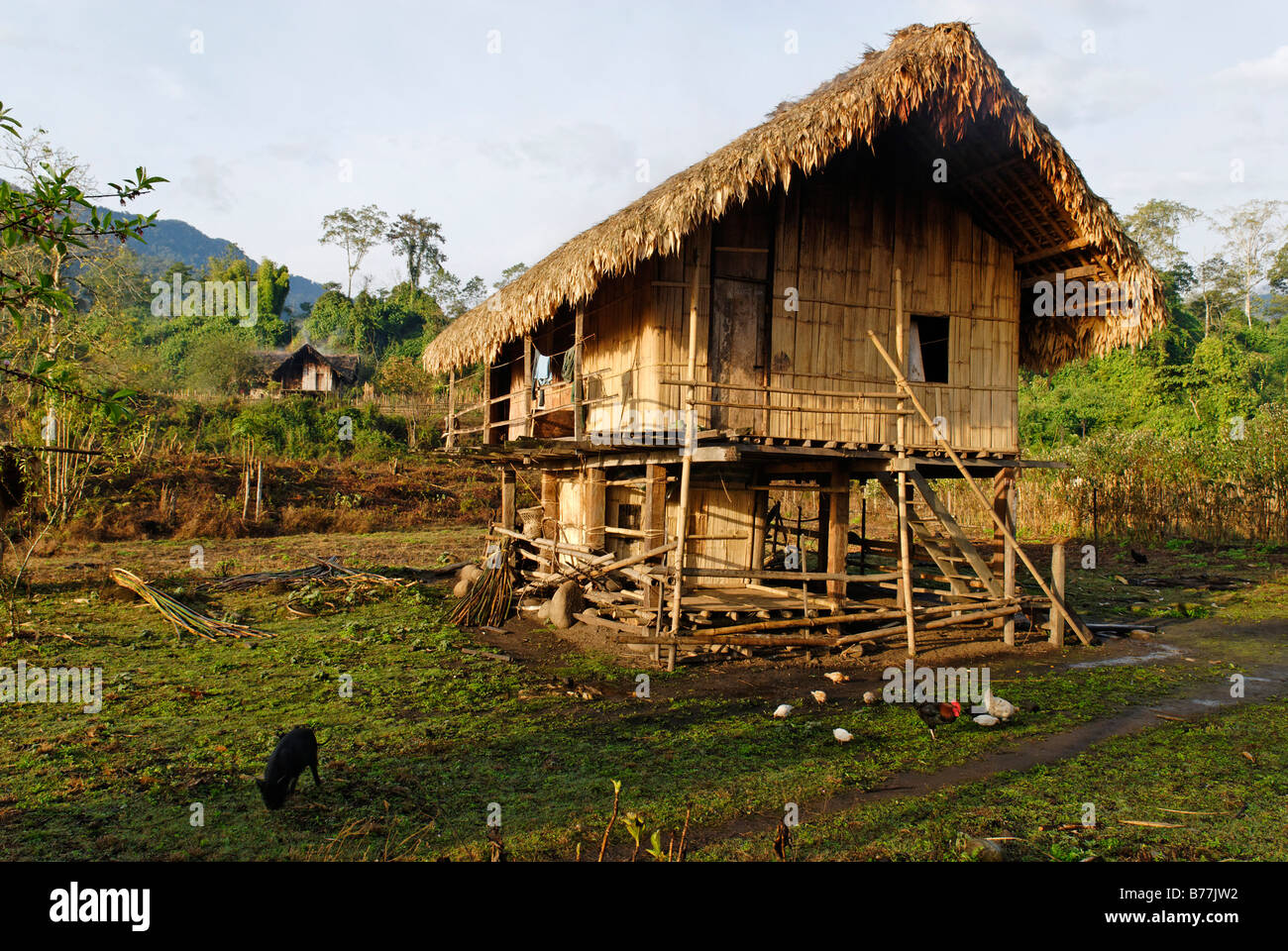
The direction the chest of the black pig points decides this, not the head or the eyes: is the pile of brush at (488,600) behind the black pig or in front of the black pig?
behind

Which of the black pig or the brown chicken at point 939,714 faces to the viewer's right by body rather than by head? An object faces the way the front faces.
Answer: the brown chicken

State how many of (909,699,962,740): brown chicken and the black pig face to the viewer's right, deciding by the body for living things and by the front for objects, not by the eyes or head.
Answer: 1

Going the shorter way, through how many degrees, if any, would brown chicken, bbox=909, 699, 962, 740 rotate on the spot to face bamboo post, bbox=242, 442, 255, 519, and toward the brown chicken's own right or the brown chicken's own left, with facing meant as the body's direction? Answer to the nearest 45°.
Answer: approximately 135° to the brown chicken's own left

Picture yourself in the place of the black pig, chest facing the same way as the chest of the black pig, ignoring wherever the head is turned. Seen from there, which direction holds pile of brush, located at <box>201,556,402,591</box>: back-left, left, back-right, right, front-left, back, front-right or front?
back-right

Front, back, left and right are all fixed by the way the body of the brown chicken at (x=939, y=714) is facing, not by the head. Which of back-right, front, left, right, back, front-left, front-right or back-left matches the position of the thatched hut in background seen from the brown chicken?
back-left

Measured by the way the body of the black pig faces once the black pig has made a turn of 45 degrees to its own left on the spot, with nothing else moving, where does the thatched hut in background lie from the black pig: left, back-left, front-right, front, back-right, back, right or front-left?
back

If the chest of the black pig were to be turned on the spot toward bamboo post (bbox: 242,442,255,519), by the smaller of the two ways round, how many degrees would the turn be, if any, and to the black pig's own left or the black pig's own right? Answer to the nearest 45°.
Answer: approximately 135° to the black pig's own right

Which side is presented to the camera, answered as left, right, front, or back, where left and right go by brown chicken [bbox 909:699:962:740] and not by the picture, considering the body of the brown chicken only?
right

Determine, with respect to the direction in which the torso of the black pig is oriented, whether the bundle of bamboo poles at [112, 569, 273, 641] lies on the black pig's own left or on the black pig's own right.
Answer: on the black pig's own right
